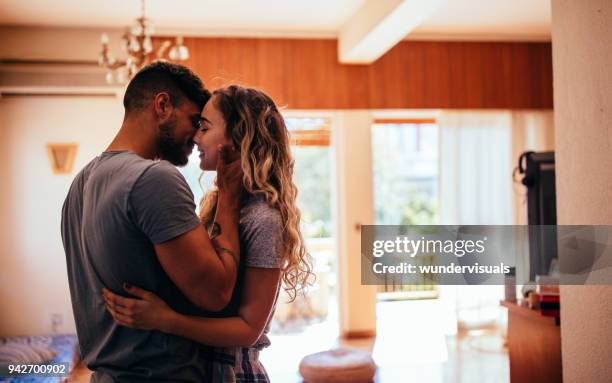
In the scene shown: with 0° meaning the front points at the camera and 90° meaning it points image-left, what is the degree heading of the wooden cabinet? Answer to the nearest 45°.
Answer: approximately 90°

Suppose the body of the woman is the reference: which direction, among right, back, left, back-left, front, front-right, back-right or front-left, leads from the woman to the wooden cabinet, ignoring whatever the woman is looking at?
back-right

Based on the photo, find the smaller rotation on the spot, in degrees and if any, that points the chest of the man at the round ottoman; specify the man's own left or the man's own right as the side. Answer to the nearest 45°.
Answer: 0° — they already face it

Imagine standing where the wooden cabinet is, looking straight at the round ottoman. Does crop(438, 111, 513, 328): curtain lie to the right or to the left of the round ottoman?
right

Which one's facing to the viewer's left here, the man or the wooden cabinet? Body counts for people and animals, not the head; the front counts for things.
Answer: the wooden cabinet

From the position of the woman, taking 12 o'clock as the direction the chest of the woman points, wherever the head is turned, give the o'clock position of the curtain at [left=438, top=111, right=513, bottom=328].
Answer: The curtain is roughly at 4 o'clock from the woman.

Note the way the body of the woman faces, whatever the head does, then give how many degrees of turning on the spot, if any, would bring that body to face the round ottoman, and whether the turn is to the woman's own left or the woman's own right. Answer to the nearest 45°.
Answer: approximately 90° to the woman's own right

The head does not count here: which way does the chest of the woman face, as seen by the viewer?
to the viewer's left

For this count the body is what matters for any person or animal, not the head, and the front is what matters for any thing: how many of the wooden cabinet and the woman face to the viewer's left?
2

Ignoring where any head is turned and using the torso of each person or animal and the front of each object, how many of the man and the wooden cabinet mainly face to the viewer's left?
1

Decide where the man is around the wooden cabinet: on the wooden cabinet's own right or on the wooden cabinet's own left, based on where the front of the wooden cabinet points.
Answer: on the wooden cabinet's own left

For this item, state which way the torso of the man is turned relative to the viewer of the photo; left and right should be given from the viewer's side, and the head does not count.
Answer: facing away from the viewer and to the right of the viewer
